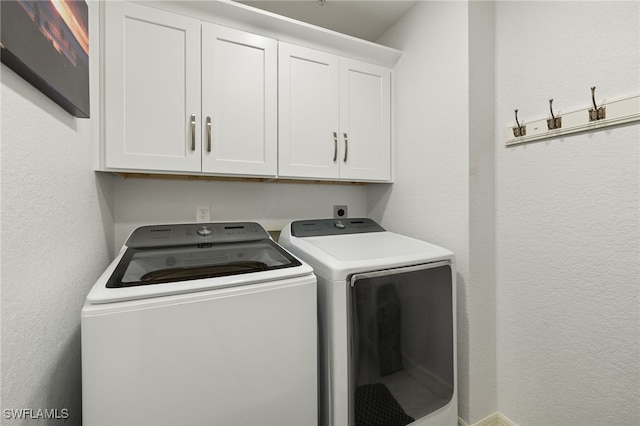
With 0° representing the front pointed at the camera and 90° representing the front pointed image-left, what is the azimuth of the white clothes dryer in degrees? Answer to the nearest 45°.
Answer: approximately 315°

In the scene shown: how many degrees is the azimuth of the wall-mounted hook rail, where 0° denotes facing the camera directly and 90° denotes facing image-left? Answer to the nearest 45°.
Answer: approximately 45°

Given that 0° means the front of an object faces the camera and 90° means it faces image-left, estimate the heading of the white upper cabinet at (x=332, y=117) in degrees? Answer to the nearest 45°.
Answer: approximately 315°

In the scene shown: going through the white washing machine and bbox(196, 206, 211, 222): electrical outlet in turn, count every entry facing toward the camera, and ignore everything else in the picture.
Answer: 2

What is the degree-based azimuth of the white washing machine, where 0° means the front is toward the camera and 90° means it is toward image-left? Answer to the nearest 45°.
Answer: approximately 0°
